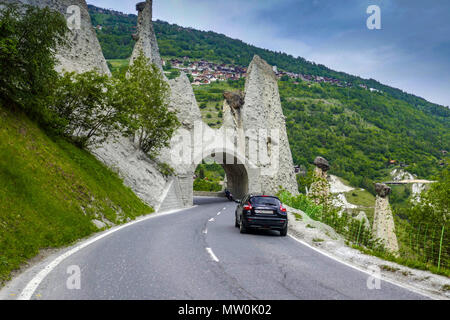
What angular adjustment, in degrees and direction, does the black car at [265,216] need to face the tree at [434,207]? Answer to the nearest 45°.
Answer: approximately 45° to its right

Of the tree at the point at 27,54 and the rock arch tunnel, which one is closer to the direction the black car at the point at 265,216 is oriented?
the rock arch tunnel

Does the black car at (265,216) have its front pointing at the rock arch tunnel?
yes

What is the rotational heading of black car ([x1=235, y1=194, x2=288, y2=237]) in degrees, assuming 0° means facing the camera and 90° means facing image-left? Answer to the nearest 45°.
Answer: approximately 180°

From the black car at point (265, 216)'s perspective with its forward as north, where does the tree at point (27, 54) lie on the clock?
The tree is roughly at 9 o'clock from the black car.
